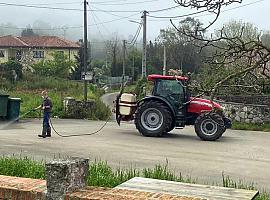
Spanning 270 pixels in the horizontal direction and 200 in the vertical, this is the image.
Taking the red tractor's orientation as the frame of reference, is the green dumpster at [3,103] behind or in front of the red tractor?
behind

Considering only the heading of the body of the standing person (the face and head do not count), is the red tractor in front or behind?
behind

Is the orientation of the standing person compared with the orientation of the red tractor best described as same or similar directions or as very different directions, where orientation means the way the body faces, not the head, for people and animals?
very different directions

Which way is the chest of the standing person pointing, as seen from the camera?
to the viewer's left

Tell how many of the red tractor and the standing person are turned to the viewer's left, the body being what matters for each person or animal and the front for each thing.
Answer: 1

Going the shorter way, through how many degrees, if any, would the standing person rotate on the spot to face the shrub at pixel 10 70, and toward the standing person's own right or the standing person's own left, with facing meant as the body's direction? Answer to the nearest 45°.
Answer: approximately 90° to the standing person's own right

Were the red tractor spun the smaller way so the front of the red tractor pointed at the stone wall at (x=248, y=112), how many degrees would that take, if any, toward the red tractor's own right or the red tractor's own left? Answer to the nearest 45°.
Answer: approximately 45° to the red tractor's own left

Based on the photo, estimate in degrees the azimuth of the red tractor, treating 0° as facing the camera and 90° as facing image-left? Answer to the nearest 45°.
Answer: approximately 270°

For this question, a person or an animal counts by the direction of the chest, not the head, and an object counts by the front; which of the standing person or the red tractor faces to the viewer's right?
the red tractor

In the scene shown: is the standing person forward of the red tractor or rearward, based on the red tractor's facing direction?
rearward
